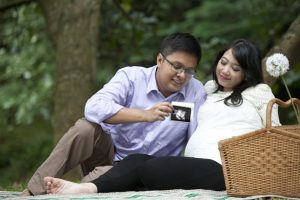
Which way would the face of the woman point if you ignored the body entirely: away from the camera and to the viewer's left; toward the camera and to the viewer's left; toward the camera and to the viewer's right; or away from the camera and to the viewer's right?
toward the camera and to the viewer's left

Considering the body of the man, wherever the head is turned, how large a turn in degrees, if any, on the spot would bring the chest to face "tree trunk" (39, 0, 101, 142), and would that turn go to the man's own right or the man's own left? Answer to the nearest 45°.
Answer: approximately 180°

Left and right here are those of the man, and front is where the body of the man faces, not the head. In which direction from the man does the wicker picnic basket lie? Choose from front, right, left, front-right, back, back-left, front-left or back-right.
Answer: front-left

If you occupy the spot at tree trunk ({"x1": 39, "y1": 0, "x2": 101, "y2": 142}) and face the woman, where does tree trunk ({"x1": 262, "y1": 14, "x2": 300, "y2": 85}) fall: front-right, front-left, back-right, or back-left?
front-left

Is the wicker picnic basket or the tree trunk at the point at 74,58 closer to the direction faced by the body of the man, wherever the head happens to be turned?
the wicker picnic basket

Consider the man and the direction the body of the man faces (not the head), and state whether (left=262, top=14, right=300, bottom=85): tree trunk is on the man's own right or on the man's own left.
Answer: on the man's own left

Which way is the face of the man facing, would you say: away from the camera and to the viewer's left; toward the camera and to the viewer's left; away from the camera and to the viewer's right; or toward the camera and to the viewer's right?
toward the camera and to the viewer's right

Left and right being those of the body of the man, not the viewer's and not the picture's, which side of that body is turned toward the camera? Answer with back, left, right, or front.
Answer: front
